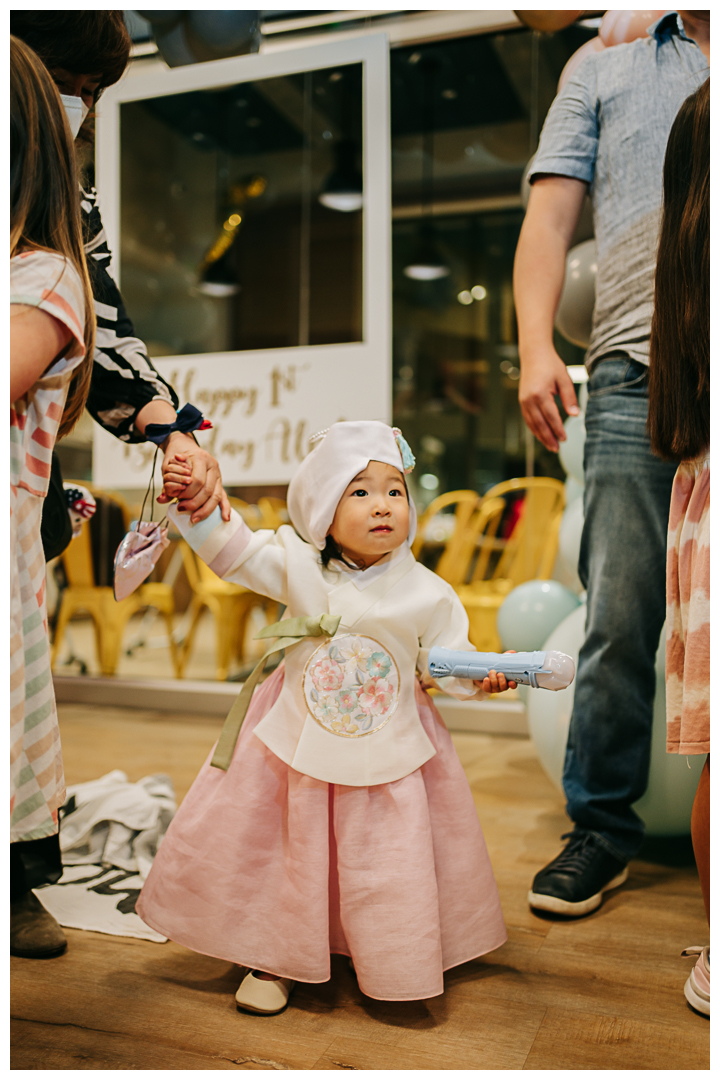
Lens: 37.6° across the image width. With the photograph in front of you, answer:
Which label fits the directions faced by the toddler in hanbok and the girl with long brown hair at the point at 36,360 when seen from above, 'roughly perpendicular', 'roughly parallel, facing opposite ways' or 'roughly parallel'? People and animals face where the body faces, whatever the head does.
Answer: roughly perpendicular

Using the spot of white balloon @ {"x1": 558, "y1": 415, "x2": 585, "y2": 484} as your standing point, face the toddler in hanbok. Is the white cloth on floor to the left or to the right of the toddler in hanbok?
right

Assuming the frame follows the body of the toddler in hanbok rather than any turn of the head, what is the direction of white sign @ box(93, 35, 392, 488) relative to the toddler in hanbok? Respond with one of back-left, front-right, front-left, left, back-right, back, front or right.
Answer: back

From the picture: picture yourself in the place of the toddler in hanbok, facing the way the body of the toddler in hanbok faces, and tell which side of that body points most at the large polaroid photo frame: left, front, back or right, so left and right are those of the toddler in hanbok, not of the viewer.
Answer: back

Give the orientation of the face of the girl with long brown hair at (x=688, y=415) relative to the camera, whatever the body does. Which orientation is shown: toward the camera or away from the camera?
away from the camera

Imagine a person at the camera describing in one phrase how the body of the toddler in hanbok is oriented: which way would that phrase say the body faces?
toward the camera

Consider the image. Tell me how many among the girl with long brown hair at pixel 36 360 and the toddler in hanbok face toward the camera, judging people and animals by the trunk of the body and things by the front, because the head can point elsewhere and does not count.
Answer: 1

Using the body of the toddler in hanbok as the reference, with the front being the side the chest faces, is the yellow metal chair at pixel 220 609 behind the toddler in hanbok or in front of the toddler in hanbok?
behind
